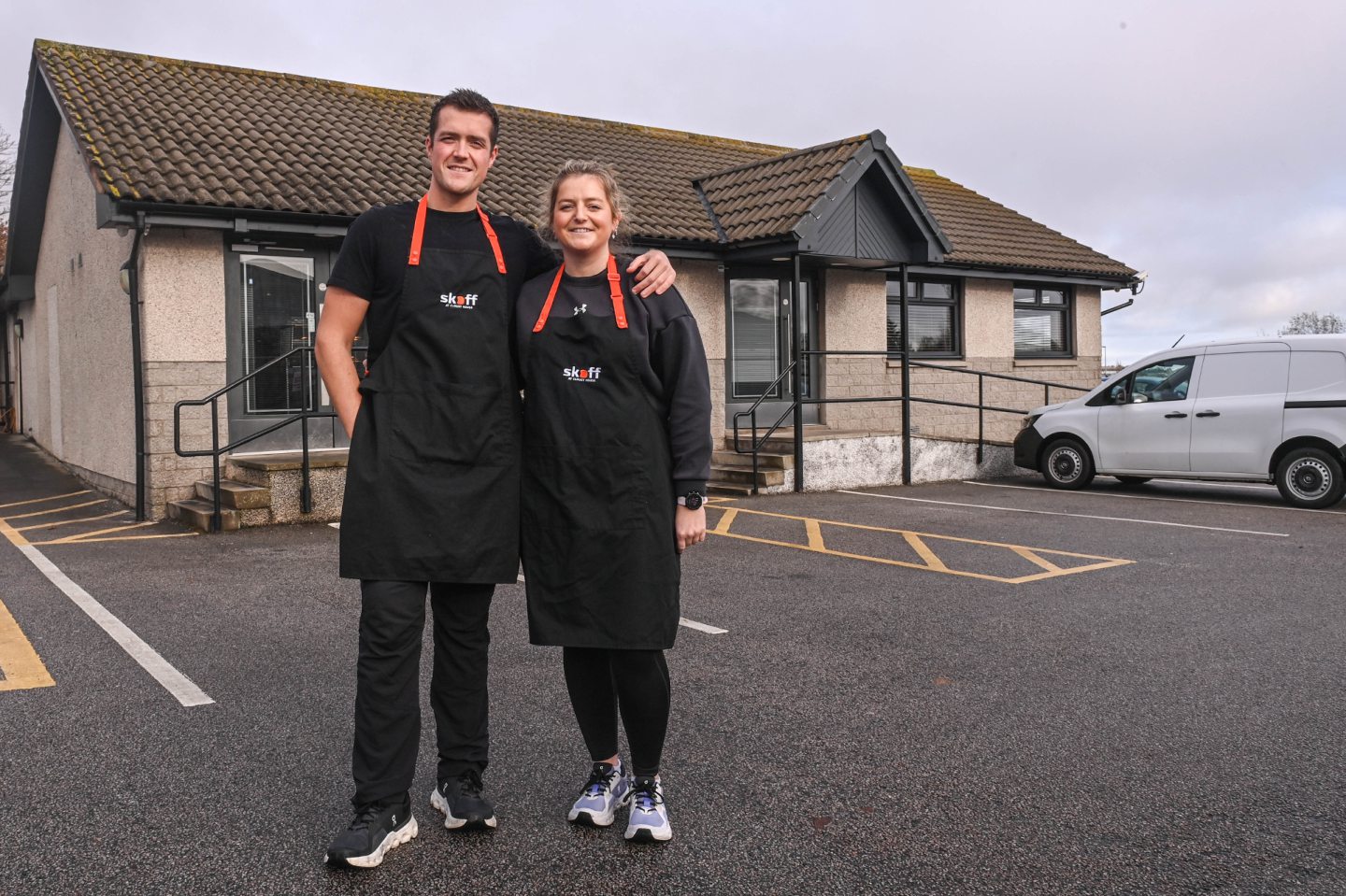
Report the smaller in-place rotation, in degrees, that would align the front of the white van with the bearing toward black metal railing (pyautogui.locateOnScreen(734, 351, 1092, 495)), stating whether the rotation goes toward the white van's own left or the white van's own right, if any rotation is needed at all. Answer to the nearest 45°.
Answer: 0° — it already faces it

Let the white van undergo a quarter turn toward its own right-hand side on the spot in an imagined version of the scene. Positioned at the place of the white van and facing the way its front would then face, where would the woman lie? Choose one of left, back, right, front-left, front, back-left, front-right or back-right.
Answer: back

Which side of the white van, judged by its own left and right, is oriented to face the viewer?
left

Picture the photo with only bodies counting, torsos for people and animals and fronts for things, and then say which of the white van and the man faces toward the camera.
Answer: the man

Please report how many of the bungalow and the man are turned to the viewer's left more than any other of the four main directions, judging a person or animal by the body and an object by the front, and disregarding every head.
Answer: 0

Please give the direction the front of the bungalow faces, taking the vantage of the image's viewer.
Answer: facing the viewer and to the right of the viewer

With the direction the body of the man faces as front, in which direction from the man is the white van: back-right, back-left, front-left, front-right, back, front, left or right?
back-left

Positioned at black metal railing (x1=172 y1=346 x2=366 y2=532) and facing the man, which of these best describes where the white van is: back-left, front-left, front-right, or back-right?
front-left

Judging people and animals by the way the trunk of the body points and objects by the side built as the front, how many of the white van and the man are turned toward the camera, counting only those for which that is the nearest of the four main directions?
1

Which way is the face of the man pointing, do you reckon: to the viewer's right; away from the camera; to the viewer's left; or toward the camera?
toward the camera

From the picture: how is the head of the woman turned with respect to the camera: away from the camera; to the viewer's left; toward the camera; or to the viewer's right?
toward the camera

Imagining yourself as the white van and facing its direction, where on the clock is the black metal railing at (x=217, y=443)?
The black metal railing is roughly at 11 o'clock from the white van.

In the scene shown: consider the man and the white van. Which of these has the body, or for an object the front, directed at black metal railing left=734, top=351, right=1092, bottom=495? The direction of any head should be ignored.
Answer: the white van

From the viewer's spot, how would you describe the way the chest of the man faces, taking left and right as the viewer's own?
facing the viewer
